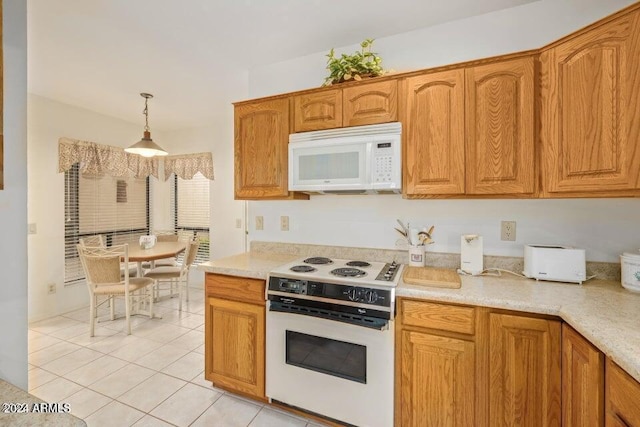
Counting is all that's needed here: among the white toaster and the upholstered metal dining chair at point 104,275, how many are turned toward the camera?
1

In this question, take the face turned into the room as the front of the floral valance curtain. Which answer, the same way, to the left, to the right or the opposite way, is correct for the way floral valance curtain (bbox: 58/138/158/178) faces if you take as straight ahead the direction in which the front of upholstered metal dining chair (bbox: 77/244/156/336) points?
to the right

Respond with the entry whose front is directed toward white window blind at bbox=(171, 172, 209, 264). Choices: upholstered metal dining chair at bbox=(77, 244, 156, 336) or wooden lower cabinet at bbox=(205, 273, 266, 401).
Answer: the upholstered metal dining chair

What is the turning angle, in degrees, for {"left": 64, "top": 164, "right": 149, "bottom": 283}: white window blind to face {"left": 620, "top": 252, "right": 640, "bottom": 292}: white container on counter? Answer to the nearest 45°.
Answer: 0° — it already faces it

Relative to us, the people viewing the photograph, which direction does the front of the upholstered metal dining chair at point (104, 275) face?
facing away from the viewer and to the right of the viewer

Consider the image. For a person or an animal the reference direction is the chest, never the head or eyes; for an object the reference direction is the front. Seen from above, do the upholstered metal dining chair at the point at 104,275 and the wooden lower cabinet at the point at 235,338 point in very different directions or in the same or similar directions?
very different directions

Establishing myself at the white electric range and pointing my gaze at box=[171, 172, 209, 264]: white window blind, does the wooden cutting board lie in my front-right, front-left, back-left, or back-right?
back-right
